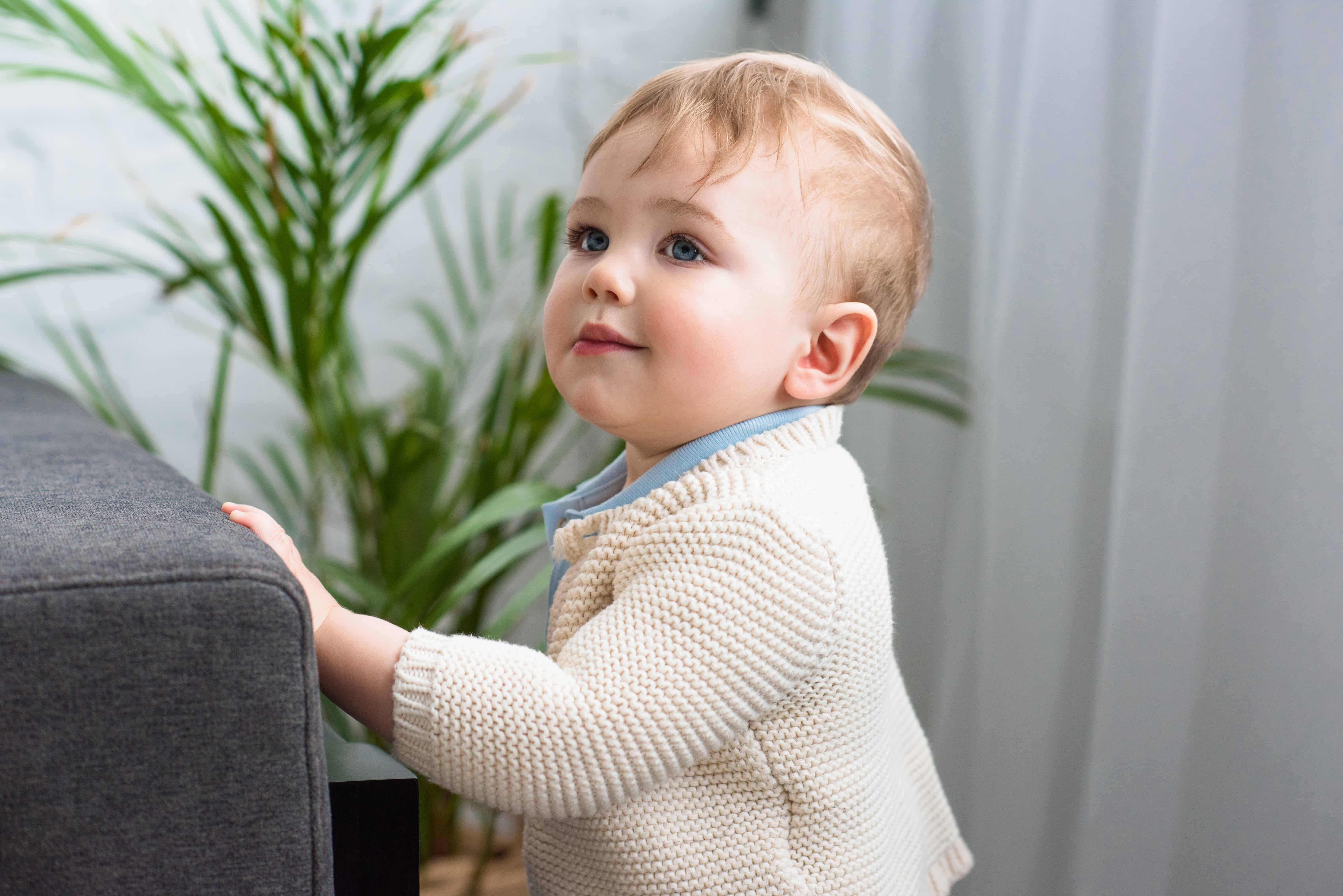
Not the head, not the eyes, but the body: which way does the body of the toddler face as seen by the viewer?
to the viewer's left
